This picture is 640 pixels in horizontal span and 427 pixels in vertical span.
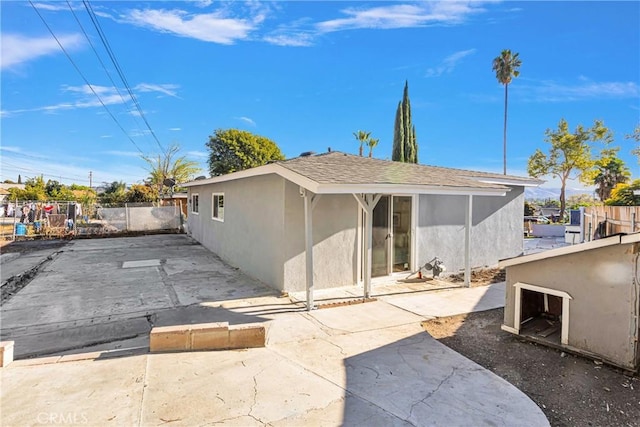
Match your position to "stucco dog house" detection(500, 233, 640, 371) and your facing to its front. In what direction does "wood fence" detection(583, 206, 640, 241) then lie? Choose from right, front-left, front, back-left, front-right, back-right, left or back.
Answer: back-right

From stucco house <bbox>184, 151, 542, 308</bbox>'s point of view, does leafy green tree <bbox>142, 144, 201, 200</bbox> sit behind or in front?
behind

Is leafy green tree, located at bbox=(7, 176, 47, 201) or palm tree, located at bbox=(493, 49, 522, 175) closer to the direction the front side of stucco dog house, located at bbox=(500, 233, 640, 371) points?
the leafy green tree

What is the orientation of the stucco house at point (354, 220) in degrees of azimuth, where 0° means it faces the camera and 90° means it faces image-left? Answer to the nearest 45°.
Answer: approximately 315°

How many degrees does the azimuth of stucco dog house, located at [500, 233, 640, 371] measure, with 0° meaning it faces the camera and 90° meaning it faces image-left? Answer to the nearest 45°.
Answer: approximately 45°

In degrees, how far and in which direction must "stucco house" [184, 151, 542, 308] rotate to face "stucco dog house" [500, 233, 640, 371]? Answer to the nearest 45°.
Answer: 0° — it already faces it

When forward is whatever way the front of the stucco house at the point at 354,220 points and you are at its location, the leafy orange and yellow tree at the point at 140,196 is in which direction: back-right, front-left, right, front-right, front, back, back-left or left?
back

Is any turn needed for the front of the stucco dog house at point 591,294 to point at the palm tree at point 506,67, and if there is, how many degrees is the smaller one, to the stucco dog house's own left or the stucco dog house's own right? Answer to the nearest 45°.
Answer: approximately 135° to the stucco dog house's own right

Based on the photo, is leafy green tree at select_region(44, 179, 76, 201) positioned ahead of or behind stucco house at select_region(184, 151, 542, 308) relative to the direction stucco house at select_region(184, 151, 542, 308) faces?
behind

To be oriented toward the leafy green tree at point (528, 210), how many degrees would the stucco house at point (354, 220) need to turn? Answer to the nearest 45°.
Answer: approximately 90° to its left

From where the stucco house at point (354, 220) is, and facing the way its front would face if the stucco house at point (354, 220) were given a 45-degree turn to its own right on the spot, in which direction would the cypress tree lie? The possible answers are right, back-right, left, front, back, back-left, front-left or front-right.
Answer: back

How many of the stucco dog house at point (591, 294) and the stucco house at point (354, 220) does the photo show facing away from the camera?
0

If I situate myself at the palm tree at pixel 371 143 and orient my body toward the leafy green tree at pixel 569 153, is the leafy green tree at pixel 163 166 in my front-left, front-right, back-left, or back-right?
front-right

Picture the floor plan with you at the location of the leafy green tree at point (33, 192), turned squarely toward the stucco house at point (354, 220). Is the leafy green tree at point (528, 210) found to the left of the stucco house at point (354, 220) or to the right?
left

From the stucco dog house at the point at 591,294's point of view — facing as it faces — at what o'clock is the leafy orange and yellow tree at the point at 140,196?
The leafy orange and yellow tree is roughly at 2 o'clock from the stucco dog house.

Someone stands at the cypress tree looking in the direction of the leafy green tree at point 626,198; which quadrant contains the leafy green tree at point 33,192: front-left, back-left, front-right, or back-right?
back-right
